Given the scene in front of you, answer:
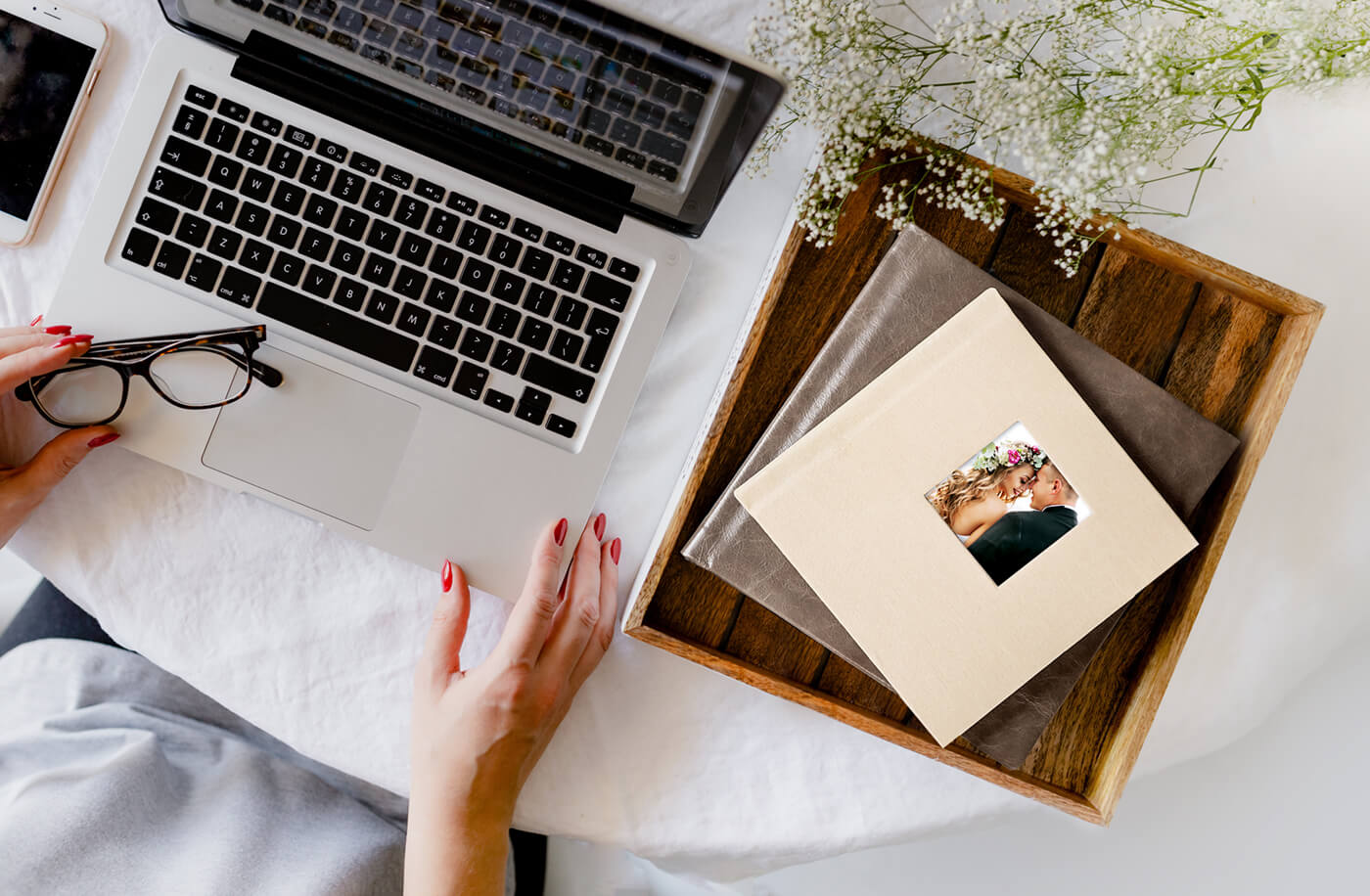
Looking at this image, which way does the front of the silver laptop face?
toward the camera
